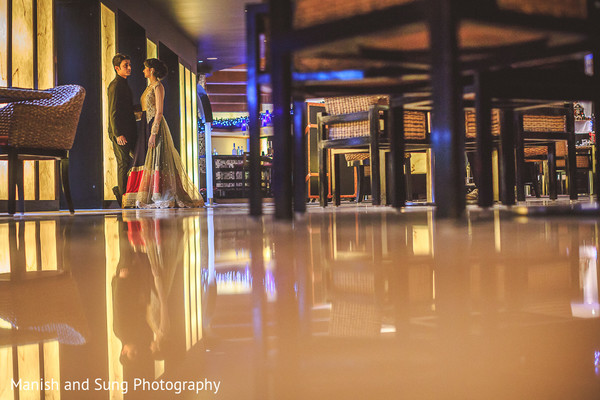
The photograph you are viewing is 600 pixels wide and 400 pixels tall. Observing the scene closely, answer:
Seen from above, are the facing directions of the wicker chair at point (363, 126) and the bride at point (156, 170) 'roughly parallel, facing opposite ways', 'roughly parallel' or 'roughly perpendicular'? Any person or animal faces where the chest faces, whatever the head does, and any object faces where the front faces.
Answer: roughly perpendicular

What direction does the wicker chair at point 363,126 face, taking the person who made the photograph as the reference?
facing away from the viewer

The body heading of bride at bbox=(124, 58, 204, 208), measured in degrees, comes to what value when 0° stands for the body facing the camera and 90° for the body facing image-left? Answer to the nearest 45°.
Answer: approximately 90°

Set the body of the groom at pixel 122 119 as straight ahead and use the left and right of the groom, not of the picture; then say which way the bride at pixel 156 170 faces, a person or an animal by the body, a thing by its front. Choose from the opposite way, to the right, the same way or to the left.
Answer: the opposite way

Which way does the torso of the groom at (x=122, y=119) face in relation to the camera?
to the viewer's right

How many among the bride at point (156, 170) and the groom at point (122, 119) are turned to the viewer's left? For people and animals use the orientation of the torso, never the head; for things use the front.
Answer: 1

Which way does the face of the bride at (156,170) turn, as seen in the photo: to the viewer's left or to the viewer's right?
to the viewer's left
